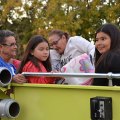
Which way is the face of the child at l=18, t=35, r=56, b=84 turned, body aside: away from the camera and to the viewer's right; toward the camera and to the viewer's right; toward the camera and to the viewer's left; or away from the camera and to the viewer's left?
toward the camera and to the viewer's right

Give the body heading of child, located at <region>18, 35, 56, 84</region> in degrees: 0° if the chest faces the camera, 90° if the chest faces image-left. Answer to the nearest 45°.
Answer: approximately 315°
